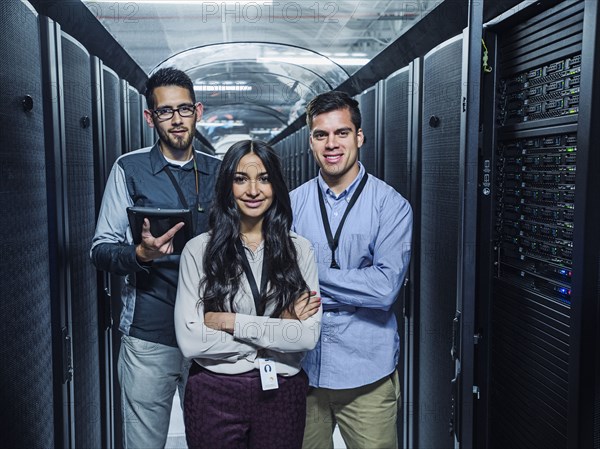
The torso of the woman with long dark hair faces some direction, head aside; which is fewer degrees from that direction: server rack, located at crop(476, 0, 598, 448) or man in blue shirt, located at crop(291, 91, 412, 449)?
the server rack

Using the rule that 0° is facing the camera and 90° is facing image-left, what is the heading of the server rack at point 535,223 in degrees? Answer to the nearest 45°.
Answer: approximately 45°

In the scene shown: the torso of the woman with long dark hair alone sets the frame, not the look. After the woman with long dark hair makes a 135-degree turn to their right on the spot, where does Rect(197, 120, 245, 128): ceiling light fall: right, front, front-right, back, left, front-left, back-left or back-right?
front-right

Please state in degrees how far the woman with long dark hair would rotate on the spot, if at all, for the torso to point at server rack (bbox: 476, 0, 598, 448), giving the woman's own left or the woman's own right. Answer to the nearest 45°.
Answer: approximately 90° to the woman's own left

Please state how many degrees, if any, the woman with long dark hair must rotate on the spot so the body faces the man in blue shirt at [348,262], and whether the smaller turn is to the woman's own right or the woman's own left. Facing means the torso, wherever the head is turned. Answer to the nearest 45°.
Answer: approximately 135° to the woman's own left

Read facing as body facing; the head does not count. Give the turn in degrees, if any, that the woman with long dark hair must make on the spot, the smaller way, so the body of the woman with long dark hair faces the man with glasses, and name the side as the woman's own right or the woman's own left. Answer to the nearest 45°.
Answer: approximately 135° to the woman's own right

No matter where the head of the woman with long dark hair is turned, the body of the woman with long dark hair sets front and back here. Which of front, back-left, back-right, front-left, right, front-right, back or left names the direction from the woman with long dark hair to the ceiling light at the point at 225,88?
back

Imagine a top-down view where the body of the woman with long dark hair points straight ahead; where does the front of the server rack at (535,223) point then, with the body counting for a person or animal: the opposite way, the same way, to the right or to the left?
to the right
